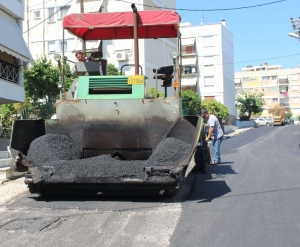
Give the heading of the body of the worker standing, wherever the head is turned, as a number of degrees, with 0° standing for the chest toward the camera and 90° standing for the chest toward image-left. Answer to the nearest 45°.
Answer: approximately 90°

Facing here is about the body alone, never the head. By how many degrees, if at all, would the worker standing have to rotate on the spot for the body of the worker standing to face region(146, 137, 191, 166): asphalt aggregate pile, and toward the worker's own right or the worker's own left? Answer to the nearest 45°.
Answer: approximately 90° to the worker's own left

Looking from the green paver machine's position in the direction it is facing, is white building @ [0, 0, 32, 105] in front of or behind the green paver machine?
behind

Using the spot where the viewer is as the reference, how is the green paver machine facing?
facing the viewer

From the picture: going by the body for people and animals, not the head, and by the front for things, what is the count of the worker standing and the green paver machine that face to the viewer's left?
1

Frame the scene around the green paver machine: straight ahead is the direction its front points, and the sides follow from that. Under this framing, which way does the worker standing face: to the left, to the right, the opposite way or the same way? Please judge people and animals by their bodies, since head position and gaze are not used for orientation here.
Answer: to the right

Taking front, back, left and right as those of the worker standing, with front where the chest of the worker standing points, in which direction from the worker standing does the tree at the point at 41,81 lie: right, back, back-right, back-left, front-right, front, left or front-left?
front-right

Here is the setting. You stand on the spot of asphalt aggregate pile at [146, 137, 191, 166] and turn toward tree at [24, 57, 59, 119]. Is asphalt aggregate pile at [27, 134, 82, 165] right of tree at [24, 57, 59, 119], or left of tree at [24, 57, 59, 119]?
left

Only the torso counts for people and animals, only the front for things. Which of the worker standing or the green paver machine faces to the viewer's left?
the worker standing

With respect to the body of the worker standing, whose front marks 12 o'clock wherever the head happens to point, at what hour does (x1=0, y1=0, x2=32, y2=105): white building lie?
The white building is roughly at 1 o'clock from the worker standing.
